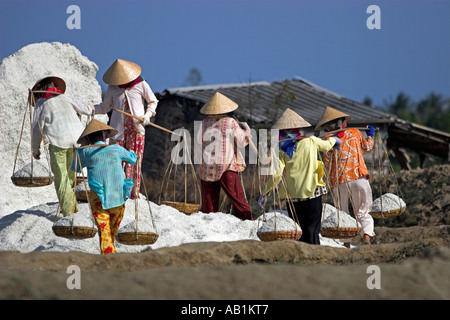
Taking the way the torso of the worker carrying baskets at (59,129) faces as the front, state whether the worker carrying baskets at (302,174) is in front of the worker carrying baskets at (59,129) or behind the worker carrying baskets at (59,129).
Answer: behind

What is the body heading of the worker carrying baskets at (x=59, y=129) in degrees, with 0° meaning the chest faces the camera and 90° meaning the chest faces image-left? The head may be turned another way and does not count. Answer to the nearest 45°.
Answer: approximately 135°

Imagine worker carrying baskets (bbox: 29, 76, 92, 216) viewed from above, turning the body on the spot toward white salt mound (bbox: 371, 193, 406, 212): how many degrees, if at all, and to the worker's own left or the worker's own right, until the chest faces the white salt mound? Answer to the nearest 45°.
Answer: approximately 135° to the worker's own right

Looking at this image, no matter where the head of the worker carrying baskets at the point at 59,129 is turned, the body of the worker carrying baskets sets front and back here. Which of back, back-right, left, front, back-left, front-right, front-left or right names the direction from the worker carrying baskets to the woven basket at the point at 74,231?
back-left
